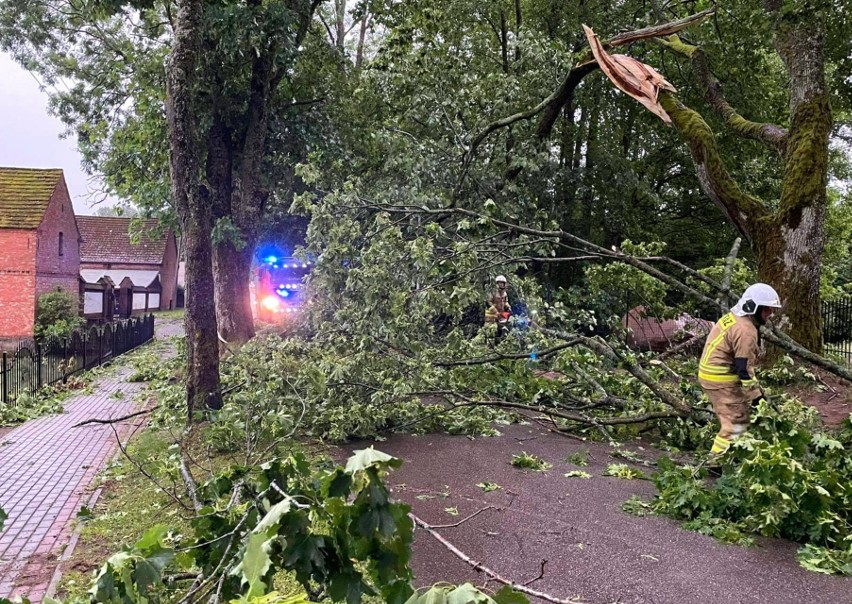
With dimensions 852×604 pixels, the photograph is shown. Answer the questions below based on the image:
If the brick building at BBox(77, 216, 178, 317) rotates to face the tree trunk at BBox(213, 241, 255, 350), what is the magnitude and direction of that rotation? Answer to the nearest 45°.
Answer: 0° — it already faces it

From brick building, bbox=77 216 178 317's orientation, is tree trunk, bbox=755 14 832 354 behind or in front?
in front

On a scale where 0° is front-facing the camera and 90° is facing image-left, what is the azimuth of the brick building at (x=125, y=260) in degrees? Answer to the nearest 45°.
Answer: approximately 0°

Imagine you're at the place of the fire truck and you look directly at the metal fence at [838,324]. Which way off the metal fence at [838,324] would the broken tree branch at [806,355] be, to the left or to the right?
right

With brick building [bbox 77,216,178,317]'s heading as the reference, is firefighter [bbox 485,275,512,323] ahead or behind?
ahead

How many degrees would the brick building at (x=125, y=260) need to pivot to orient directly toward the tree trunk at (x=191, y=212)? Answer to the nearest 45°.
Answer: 0° — it already faces it

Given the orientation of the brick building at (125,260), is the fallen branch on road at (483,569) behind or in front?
in front

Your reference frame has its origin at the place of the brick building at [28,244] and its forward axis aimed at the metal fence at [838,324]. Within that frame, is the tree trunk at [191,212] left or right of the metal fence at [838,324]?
right

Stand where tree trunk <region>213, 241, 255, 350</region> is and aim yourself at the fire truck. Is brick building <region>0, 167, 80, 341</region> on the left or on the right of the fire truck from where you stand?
left
